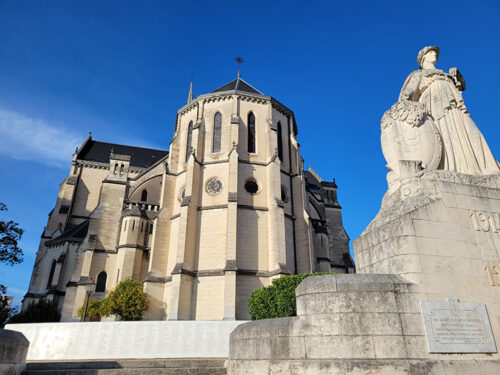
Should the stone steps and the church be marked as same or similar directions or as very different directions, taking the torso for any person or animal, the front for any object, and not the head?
very different directions

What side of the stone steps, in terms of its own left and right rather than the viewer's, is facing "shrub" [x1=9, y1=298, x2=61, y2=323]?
back

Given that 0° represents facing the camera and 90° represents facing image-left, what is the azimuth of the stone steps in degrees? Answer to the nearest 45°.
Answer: approximately 0°

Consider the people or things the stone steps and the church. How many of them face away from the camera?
1

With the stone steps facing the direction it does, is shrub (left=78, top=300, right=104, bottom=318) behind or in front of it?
behind

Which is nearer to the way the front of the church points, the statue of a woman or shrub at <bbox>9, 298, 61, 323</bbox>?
the shrub

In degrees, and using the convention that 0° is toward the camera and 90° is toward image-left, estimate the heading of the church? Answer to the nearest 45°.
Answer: approximately 180°

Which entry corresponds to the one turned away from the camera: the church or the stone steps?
the church

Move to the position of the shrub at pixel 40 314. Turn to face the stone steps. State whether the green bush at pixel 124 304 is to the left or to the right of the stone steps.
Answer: left

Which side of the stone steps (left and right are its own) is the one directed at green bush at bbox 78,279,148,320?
back

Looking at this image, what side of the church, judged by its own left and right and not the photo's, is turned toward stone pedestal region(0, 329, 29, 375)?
back

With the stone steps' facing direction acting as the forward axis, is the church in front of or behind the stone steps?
behind

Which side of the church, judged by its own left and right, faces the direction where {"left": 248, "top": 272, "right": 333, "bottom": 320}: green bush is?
back

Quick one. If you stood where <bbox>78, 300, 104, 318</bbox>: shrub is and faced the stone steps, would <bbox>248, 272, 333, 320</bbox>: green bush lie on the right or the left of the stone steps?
left
